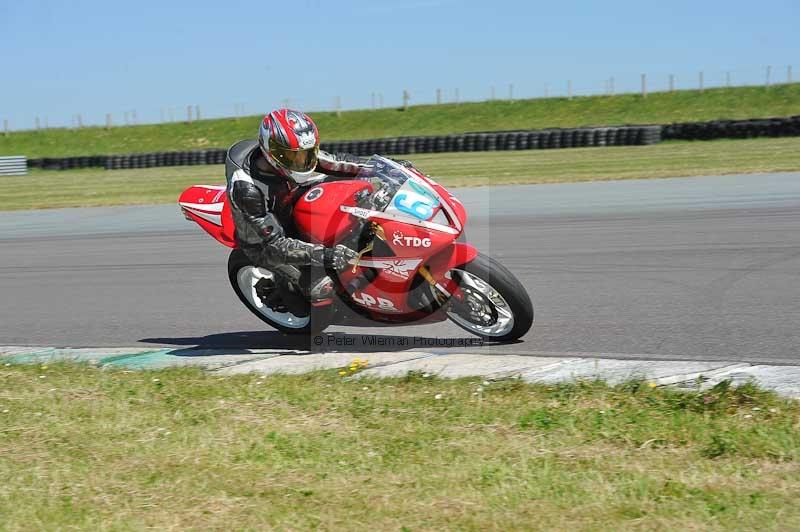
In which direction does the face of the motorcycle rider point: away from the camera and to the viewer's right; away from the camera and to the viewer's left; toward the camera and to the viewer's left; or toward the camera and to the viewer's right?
toward the camera and to the viewer's right

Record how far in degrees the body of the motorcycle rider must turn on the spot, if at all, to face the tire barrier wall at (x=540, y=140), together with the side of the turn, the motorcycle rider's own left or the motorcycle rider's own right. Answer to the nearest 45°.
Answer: approximately 135° to the motorcycle rider's own left

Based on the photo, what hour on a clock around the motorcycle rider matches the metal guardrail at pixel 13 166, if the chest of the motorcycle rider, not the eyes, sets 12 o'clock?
The metal guardrail is roughly at 7 o'clock from the motorcycle rider.

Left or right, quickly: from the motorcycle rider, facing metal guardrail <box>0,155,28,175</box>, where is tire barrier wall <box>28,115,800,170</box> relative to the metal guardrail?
right

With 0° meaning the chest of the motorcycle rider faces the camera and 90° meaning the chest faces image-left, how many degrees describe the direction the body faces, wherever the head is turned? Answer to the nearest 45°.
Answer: approximately 315°
